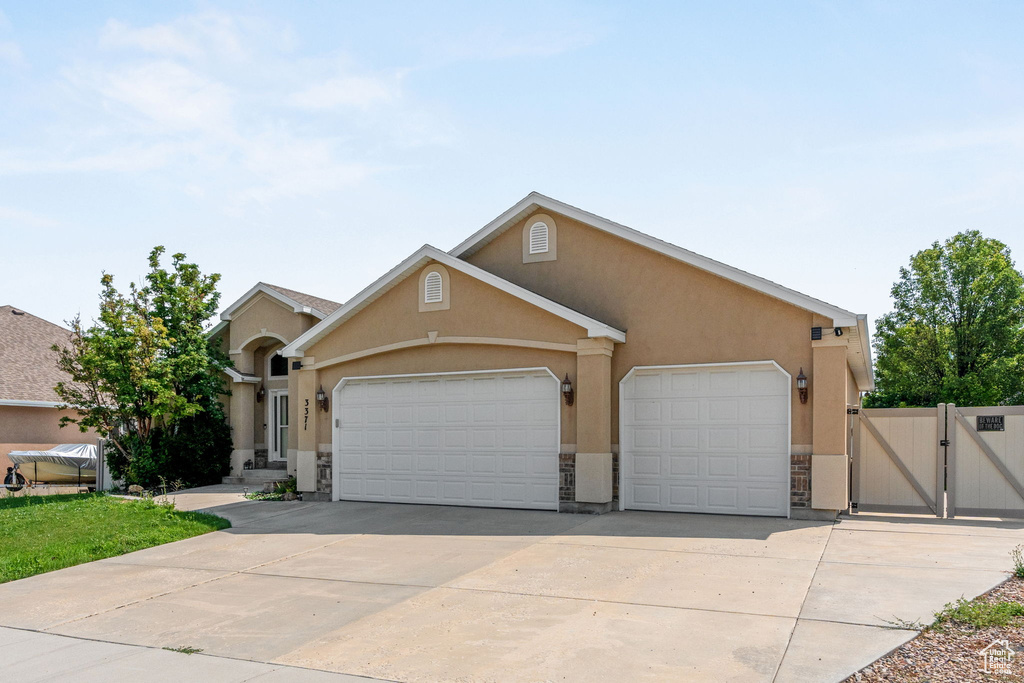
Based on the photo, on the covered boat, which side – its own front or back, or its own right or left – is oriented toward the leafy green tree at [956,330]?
back

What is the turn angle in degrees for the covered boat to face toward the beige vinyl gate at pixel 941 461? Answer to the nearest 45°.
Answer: approximately 135° to its left

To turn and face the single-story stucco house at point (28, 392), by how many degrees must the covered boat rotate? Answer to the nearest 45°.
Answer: approximately 90° to its right

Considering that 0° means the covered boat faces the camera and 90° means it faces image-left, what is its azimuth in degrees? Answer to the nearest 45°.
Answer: approximately 90°
